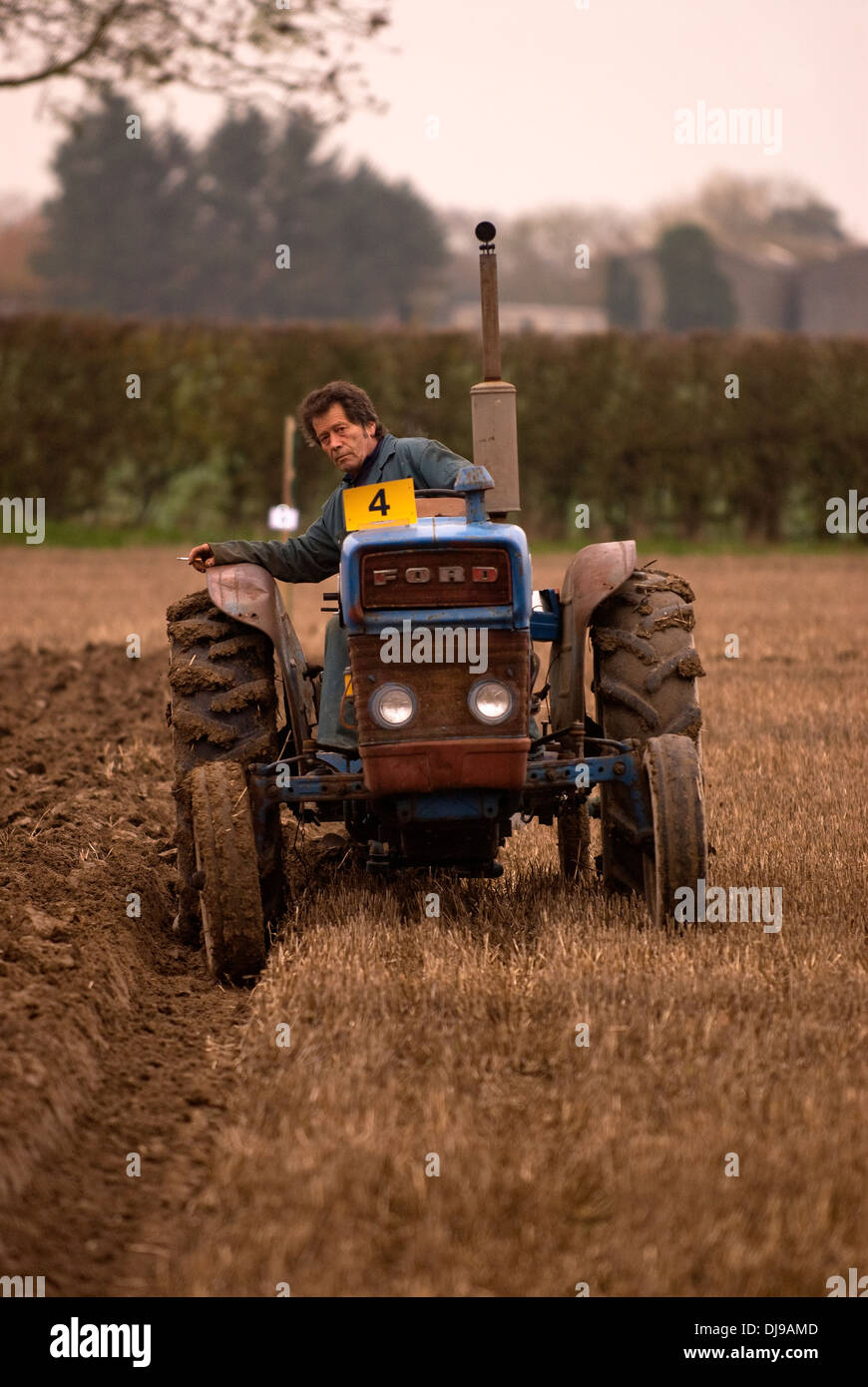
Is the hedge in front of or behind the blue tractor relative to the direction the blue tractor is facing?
behind

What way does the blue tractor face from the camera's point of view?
toward the camera
